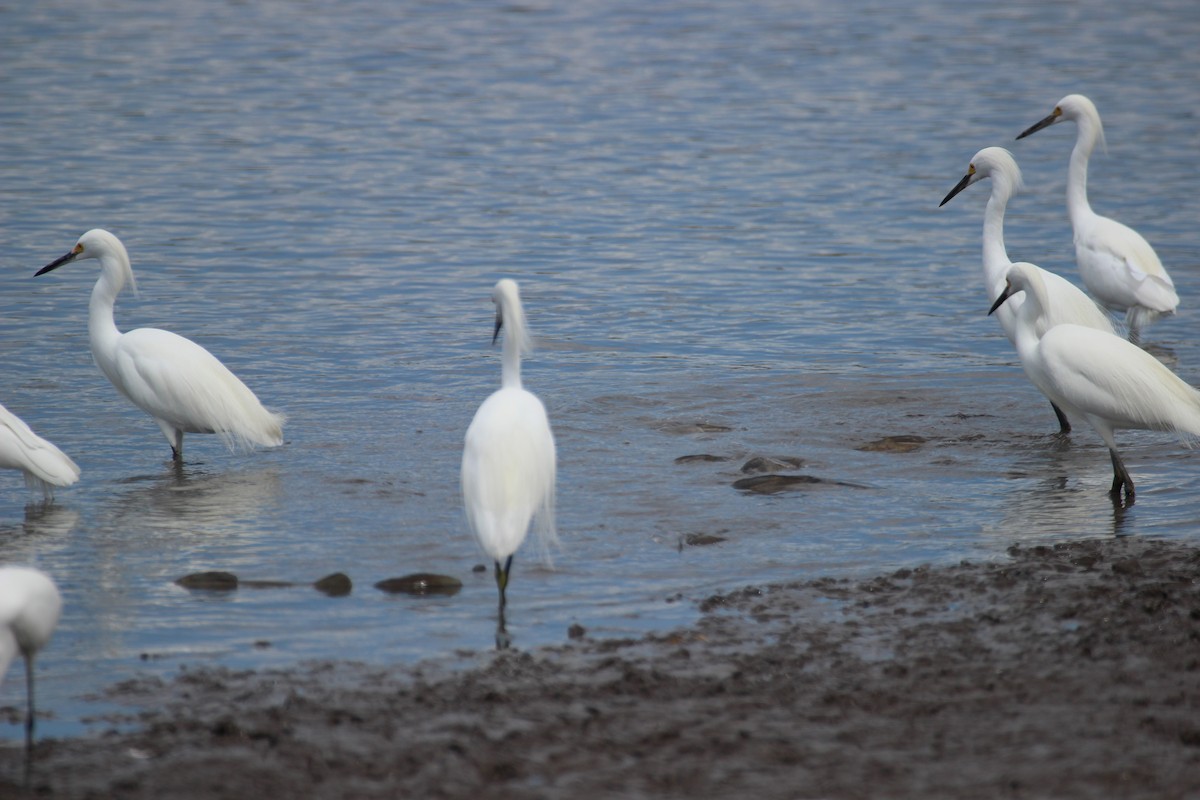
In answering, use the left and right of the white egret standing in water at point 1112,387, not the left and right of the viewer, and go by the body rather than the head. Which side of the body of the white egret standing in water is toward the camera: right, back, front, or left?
left

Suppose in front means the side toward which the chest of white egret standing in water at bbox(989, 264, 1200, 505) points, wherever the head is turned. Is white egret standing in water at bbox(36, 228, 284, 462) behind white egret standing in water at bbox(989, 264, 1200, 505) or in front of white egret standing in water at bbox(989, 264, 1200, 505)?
in front

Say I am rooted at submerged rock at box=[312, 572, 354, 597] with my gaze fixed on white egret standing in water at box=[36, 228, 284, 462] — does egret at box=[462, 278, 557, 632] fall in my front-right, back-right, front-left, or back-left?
back-right

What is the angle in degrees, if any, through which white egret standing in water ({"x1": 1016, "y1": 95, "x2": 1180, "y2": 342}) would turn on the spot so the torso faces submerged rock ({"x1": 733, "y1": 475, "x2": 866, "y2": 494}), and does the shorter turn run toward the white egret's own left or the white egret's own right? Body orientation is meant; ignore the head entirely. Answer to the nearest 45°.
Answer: approximately 90° to the white egret's own left

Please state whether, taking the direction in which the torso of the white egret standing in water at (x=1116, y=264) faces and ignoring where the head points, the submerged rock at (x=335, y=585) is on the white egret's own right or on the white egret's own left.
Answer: on the white egret's own left

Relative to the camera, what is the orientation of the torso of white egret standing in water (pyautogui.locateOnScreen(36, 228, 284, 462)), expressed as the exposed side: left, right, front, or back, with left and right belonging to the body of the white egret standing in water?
left

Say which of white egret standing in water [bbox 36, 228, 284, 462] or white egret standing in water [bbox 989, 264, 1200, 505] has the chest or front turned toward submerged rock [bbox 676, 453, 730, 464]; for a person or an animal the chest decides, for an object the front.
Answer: white egret standing in water [bbox 989, 264, 1200, 505]

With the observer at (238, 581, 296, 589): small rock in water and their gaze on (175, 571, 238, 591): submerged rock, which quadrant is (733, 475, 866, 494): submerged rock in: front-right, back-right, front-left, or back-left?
back-right

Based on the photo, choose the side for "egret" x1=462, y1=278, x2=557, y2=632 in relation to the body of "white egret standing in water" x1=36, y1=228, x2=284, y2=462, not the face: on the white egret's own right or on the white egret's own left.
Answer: on the white egret's own left

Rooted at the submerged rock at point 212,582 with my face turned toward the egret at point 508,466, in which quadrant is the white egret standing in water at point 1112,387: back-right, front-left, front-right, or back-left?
front-left

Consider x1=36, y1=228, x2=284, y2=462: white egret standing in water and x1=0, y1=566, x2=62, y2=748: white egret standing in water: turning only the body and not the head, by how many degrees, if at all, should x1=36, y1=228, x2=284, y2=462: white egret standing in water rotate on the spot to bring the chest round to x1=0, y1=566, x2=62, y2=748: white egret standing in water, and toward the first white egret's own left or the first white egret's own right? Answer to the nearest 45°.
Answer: approximately 90° to the first white egret's own left

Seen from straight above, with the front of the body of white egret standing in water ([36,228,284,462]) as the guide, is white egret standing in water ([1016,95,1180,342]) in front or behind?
behind

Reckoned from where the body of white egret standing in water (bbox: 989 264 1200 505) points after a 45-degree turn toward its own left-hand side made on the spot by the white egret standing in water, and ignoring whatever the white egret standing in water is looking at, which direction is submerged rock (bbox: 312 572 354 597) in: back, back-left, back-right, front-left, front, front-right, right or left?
front

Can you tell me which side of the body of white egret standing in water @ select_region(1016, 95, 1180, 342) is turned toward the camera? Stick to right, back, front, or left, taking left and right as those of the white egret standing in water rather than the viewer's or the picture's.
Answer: left

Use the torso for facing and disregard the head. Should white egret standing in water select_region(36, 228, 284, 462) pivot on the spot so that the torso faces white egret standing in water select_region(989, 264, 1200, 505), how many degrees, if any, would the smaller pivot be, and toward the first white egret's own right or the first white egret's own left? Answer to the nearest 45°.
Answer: approximately 135° to the first white egret's own left
